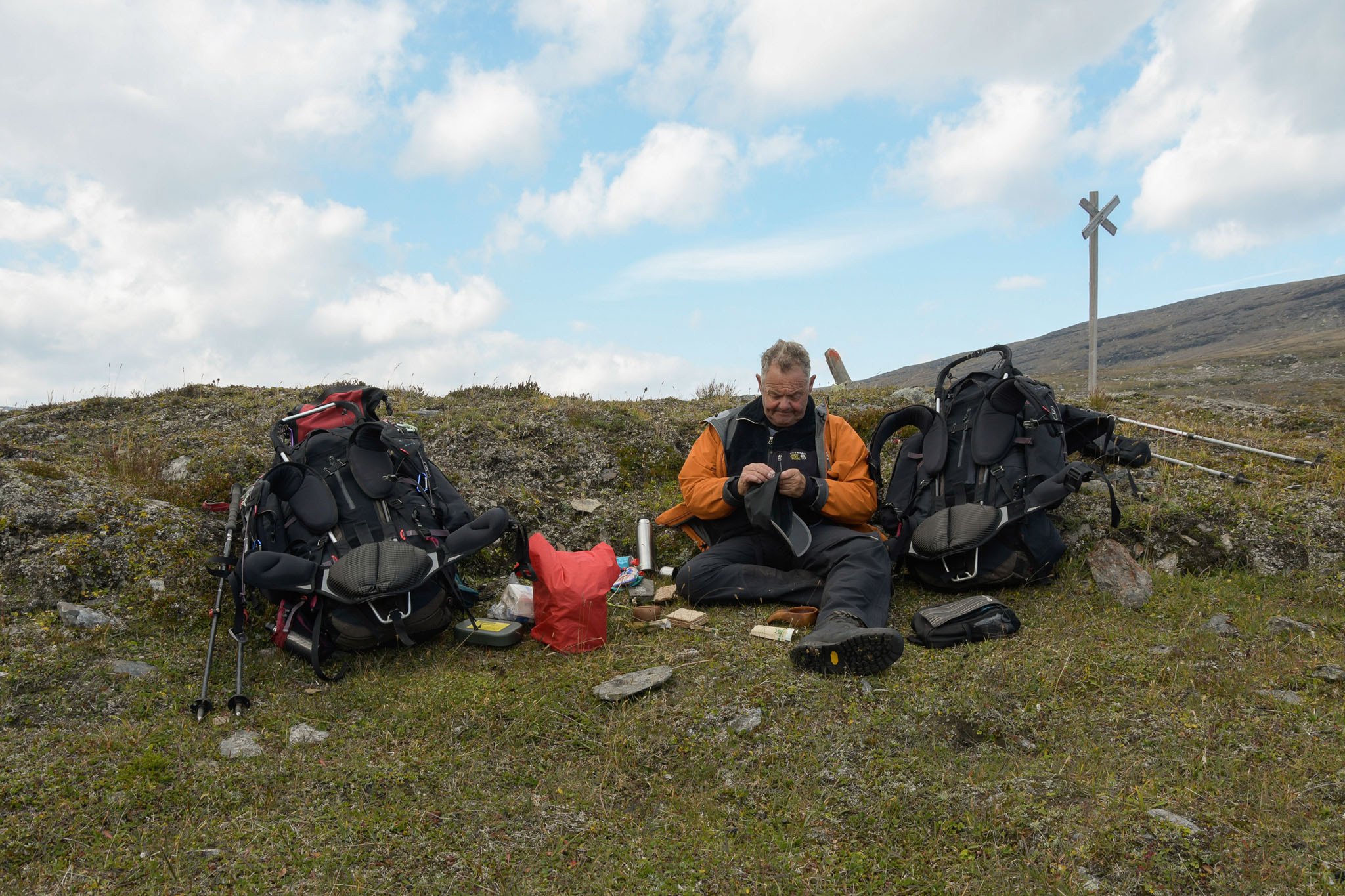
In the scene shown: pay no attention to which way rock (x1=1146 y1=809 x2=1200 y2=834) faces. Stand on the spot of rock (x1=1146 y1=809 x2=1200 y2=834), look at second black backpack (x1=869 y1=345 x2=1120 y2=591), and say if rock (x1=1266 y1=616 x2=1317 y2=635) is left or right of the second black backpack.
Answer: right

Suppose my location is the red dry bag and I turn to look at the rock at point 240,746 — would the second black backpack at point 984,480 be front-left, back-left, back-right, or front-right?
back-left

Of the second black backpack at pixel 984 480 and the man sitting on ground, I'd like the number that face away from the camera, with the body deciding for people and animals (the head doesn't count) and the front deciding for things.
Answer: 1

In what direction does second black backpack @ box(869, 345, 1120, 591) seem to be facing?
away from the camera

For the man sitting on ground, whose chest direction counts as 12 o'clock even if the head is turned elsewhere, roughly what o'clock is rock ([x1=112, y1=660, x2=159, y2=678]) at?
The rock is roughly at 2 o'clock from the man sitting on ground.

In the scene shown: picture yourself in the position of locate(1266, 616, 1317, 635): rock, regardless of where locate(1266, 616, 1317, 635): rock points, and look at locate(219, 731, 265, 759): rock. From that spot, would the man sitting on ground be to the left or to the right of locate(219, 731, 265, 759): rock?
right

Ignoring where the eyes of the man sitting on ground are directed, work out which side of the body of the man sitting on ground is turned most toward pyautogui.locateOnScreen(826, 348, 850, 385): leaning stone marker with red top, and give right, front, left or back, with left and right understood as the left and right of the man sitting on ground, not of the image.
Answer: back

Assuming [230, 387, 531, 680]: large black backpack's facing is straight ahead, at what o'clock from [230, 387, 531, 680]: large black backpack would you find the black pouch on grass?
The black pouch on grass is roughly at 4 o'clock from the large black backpack.

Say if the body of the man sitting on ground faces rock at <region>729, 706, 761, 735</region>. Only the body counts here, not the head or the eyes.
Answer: yes
